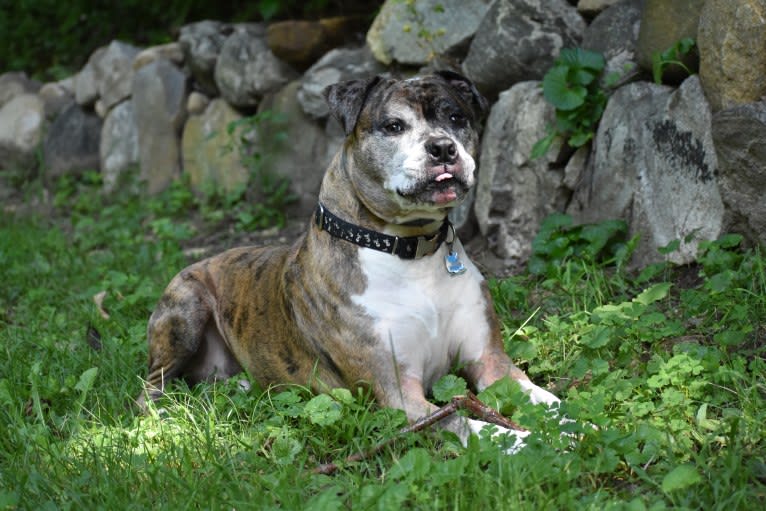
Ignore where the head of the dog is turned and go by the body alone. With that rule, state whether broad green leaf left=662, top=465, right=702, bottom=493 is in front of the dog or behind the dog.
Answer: in front

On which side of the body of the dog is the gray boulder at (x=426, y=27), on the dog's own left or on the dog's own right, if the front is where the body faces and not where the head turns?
on the dog's own left

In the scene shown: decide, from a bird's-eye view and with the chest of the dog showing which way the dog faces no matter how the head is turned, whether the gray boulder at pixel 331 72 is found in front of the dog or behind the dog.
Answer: behind

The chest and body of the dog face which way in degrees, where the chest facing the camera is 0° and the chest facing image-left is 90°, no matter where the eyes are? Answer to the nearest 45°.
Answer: approximately 315°

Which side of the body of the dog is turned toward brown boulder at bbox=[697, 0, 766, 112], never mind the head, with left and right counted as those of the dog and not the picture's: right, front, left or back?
left

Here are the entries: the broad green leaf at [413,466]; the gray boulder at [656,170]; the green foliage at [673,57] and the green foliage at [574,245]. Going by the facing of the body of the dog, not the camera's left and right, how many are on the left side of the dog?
3

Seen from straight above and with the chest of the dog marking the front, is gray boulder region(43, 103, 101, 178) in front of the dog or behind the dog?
behind

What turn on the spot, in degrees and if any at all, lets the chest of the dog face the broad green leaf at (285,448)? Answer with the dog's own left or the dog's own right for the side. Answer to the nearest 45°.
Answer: approximately 90° to the dog's own right

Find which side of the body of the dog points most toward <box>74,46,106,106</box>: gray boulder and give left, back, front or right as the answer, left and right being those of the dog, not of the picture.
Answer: back

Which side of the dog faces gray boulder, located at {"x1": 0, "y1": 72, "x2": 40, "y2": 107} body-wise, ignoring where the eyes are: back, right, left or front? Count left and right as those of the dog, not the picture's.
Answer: back

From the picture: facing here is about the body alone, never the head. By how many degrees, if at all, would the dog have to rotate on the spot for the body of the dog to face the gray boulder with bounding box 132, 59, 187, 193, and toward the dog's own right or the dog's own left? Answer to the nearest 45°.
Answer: approximately 135° to the dog's own left

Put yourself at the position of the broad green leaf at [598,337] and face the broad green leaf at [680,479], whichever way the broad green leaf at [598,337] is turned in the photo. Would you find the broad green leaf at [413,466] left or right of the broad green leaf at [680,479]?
right

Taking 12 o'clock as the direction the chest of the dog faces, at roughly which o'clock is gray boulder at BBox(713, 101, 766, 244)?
The gray boulder is roughly at 10 o'clock from the dog.

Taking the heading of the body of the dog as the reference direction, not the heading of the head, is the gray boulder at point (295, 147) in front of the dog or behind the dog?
behind
